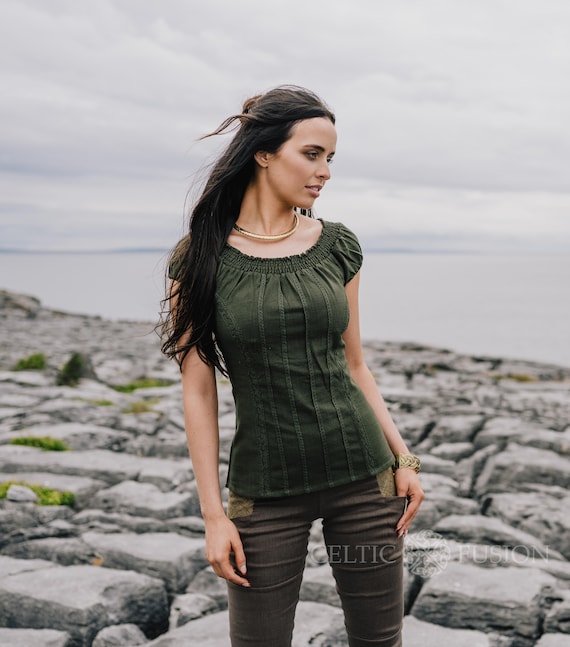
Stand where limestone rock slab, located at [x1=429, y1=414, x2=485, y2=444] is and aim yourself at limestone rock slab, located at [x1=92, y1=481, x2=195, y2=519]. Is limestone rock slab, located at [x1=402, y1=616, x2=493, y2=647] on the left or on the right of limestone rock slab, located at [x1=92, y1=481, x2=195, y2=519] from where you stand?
left

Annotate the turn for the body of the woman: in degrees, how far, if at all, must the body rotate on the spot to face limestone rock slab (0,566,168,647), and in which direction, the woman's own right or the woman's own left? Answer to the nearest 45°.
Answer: approximately 135° to the woman's own right

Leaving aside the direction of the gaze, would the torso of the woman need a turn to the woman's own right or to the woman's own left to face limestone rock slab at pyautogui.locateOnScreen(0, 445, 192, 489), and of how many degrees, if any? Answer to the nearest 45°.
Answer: approximately 180°

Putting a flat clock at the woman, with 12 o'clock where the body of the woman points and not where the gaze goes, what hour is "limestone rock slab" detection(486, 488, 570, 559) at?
The limestone rock slab is roughly at 7 o'clock from the woman.

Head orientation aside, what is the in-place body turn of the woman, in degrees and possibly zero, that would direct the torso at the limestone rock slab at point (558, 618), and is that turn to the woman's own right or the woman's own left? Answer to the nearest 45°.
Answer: approximately 135° to the woman's own left

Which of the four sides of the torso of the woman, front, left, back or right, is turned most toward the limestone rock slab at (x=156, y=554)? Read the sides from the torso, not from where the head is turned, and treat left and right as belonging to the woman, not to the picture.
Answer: back

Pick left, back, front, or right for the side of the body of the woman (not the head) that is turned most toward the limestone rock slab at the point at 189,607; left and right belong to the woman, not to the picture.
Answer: back

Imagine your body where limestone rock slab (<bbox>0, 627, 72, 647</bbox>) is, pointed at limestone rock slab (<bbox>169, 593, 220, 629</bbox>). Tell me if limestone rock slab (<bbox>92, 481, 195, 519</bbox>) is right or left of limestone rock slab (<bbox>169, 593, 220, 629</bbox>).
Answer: left

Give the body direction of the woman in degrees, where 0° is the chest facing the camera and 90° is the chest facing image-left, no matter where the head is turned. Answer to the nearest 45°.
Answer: approximately 0°

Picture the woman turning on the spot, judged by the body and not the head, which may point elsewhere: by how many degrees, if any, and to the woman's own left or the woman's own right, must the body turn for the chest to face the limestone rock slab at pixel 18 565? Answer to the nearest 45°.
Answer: approximately 135° to the woman's own right

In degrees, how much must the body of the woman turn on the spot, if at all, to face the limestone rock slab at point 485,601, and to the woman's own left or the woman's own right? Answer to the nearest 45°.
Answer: approximately 135° to the woman's own left

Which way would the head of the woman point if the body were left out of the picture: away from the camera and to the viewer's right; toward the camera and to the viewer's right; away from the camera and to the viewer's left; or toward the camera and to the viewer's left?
toward the camera and to the viewer's right

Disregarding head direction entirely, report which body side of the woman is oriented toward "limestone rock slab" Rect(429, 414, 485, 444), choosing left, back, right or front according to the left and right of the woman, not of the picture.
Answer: back

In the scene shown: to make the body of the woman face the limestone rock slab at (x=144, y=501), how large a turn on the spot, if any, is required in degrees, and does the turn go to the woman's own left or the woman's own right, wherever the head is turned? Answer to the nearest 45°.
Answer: approximately 180°
